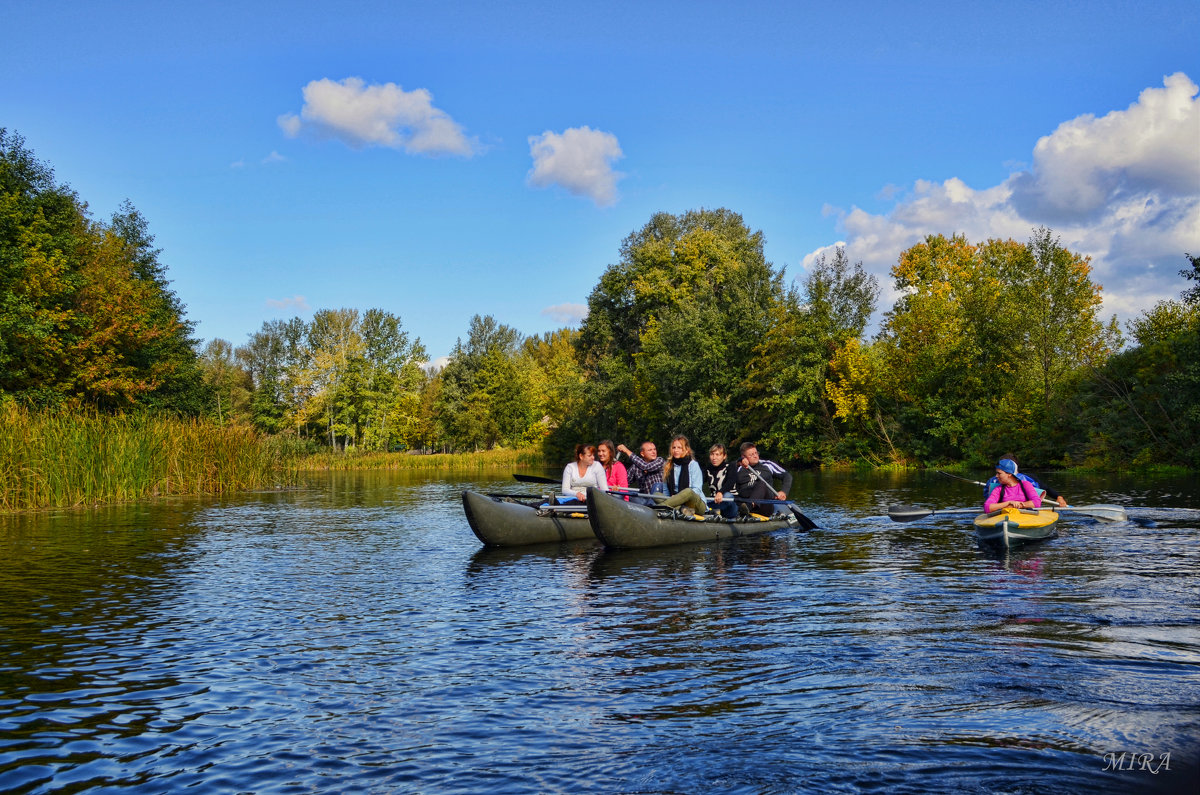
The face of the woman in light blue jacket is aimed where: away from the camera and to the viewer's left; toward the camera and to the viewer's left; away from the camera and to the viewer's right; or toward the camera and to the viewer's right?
toward the camera and to the viewer's left

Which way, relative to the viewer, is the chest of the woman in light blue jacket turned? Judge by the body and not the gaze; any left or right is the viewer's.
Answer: facing the viewer and to the left of the viewer

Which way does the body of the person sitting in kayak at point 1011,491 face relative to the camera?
toward the camera

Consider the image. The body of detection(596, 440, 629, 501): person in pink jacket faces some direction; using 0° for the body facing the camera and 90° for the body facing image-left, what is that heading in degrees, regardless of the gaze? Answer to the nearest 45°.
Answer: approximately 45°

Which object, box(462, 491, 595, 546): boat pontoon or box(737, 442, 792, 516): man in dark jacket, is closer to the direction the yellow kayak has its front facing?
the boat pontoon

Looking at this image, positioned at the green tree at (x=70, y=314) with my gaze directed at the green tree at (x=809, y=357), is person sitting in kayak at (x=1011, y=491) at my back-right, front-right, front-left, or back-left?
front-right

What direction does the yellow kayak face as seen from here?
toward the camera

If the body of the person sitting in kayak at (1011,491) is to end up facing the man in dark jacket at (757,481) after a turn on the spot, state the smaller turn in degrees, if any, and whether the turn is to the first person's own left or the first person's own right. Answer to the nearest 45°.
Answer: approximately 90° to the first person's own right
